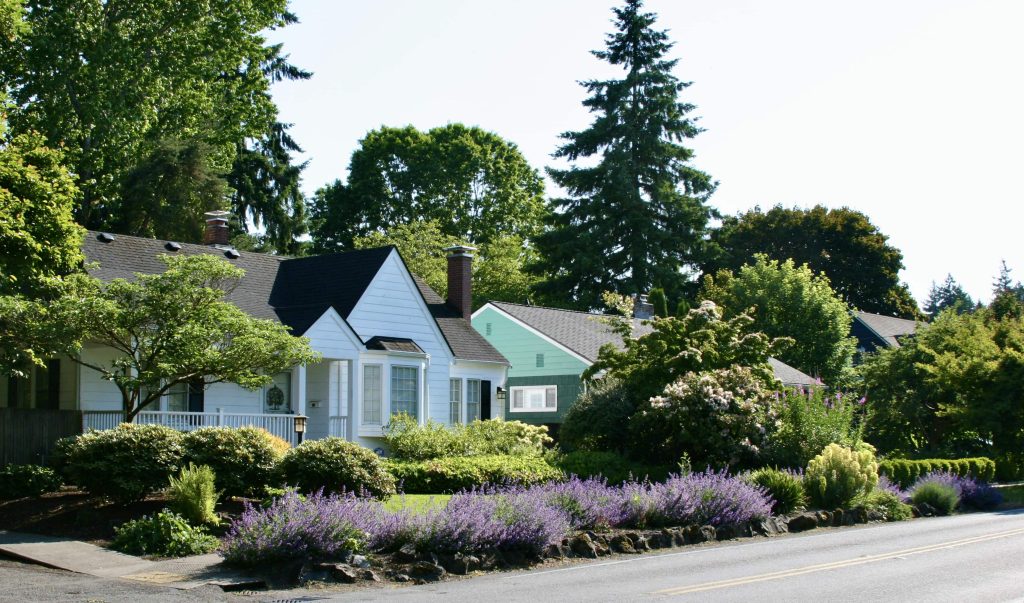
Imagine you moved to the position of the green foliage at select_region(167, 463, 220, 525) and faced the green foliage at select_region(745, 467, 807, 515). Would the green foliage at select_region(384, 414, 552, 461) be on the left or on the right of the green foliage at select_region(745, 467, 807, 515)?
left

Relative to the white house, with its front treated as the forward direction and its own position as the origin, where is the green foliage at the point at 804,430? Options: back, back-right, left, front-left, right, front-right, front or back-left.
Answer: front

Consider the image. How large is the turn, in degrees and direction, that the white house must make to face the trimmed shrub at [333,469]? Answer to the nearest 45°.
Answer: approximately 45° to its right

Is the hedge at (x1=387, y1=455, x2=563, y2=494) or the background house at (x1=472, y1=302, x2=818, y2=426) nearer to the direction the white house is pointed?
the hedge

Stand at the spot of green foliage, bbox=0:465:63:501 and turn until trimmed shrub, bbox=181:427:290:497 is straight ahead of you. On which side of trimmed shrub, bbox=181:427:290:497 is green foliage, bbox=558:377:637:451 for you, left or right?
left

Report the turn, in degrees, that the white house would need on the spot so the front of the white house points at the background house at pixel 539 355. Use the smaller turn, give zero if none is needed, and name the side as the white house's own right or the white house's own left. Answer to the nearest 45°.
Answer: approximately 90° to the white house's own left

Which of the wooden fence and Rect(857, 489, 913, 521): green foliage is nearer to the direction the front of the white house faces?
the green foliage

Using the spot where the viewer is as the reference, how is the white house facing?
facing the viewer and to the right of the viewer

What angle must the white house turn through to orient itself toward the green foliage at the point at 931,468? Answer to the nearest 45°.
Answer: approximately 45° to its left

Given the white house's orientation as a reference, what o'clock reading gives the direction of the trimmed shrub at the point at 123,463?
The trimmed shrub is roughly at 2 o'clock from the white house.

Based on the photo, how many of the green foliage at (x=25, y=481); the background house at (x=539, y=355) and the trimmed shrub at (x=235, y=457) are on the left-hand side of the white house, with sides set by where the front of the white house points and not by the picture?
1

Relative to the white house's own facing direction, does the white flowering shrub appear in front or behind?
in front

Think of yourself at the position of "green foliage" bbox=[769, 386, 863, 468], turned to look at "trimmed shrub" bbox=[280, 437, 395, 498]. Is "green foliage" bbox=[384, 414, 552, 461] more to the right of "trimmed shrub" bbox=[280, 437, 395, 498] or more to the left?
right
